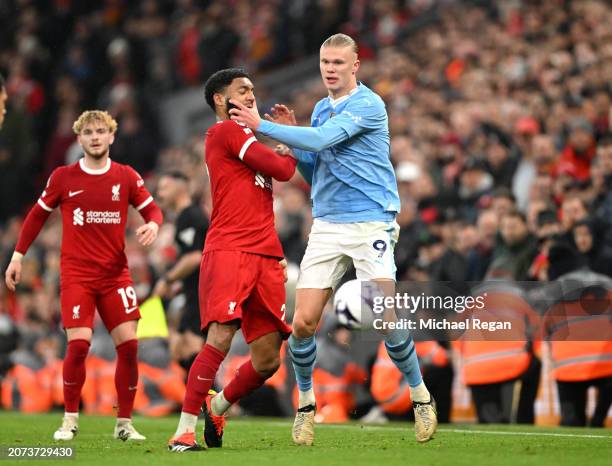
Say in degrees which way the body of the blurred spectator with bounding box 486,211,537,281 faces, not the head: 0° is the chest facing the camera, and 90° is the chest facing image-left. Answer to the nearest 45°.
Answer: approximately 45°

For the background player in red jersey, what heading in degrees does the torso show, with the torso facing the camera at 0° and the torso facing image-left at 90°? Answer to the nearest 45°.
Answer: approximately 0°

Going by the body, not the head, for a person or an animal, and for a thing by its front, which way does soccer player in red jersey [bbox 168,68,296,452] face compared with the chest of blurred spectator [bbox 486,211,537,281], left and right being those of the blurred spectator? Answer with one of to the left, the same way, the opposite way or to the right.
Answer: to the left

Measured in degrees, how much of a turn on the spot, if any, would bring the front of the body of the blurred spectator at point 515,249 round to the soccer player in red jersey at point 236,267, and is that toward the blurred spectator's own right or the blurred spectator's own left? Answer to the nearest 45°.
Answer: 0° — they already face them

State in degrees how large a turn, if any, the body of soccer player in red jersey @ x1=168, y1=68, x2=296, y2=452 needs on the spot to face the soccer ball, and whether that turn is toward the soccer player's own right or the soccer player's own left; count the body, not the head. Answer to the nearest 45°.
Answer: approximately 45° to the soccer player's own left

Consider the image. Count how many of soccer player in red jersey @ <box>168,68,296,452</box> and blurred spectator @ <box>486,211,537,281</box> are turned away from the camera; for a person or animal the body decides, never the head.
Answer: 0

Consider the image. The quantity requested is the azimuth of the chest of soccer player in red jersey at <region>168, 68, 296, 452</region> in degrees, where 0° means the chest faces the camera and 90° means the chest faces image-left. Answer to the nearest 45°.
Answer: approximately 315°

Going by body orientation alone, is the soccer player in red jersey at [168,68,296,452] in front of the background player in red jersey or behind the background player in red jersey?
in front

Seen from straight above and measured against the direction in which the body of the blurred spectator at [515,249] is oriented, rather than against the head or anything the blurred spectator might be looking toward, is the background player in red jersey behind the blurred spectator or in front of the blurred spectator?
in front

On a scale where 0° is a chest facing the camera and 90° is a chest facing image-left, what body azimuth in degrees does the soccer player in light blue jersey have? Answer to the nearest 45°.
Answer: approximately 45°
